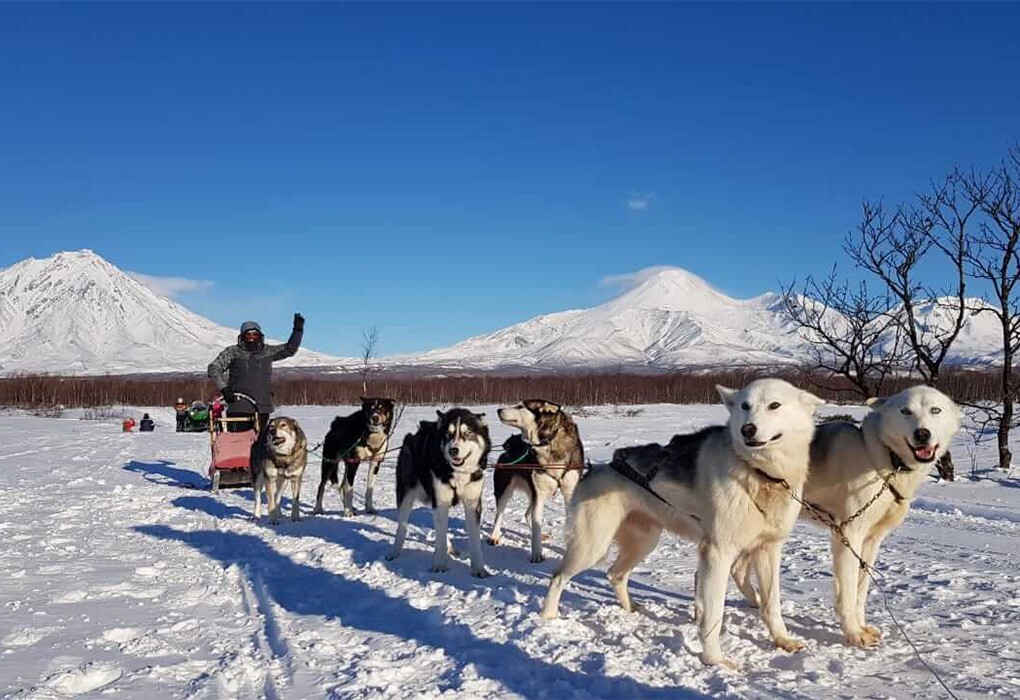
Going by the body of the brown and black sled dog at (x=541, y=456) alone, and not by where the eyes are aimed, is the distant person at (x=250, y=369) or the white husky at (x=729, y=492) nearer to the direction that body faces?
the white husky

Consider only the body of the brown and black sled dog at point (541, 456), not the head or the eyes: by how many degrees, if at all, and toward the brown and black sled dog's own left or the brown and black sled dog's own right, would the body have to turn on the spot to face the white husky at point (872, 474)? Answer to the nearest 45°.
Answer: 0° — it already faces it

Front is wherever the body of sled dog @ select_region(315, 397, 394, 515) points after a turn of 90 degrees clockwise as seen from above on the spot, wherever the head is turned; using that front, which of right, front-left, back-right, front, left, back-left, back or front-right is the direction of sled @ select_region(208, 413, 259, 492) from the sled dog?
right

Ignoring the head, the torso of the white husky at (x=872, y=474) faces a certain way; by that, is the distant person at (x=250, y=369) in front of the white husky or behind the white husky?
behind

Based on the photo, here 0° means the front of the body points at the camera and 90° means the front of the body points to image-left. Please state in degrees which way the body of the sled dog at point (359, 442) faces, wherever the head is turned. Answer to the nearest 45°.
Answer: approximately 315°

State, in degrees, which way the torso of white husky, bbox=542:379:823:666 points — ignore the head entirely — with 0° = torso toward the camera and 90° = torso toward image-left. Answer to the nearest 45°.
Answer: approximately 315°

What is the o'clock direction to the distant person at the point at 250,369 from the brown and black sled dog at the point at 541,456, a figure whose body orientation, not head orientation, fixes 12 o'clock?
The distant person is roughly at 6 o'clock from the brown and black sled dog.

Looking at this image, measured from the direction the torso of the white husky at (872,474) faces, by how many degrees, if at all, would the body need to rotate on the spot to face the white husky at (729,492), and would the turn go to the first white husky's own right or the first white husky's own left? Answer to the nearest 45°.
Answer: approximately 90° to the first white husky's own right

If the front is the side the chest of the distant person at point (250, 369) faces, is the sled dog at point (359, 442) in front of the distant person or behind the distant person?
in front

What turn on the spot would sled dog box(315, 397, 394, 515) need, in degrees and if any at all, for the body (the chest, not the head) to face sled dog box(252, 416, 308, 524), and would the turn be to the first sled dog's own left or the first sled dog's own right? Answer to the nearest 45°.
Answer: approximately 135° to the first sled dog's own right

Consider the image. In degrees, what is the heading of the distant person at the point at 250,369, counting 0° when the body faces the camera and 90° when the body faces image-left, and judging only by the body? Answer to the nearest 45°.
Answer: approximately 0°
